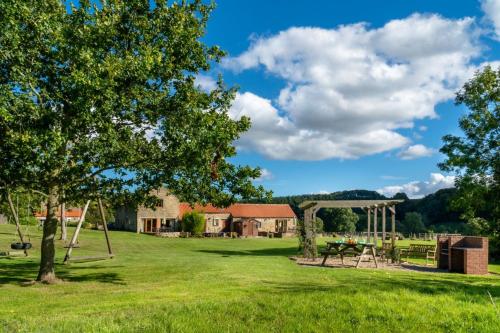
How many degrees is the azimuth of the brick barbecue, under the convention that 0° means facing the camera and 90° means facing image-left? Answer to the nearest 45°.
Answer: approximately 45°

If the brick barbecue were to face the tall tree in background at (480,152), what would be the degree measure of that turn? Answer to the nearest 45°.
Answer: approximately 135° to its right

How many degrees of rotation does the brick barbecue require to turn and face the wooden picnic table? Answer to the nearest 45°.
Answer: approximately 45° to its right

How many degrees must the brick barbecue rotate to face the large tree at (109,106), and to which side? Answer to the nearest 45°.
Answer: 0° — it already faces it

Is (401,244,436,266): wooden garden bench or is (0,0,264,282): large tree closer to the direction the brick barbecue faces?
the large tree

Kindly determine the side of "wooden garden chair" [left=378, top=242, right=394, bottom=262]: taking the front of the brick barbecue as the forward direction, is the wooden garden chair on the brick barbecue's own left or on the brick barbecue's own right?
on the brick barbecue's own right

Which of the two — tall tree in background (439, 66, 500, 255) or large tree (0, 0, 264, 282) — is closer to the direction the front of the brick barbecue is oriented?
the large tree

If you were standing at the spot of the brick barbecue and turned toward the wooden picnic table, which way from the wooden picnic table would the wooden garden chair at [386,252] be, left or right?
right
